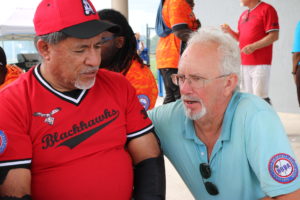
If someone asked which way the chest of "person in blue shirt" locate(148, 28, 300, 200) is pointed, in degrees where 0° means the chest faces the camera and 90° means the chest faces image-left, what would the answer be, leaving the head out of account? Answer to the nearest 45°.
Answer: approximately 45°

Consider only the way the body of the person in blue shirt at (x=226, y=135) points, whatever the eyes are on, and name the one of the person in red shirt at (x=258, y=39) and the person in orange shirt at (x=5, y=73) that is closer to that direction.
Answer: the person in orange shirt

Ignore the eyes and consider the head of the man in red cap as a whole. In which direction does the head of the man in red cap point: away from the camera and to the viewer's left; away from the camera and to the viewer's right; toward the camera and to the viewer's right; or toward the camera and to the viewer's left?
toward the camera and to the viewer's right

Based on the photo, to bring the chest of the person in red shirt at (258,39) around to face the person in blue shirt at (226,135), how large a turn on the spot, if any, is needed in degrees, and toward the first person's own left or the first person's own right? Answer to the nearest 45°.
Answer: approximately 45° to the first person's own left

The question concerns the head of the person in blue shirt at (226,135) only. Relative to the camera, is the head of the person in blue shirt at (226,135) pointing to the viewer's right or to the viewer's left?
to the viewer's left

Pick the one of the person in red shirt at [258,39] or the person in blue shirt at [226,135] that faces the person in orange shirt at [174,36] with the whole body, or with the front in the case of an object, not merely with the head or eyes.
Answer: the person in red shirt

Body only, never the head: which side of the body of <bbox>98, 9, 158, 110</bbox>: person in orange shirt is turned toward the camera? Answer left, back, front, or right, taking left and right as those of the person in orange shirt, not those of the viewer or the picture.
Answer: left
